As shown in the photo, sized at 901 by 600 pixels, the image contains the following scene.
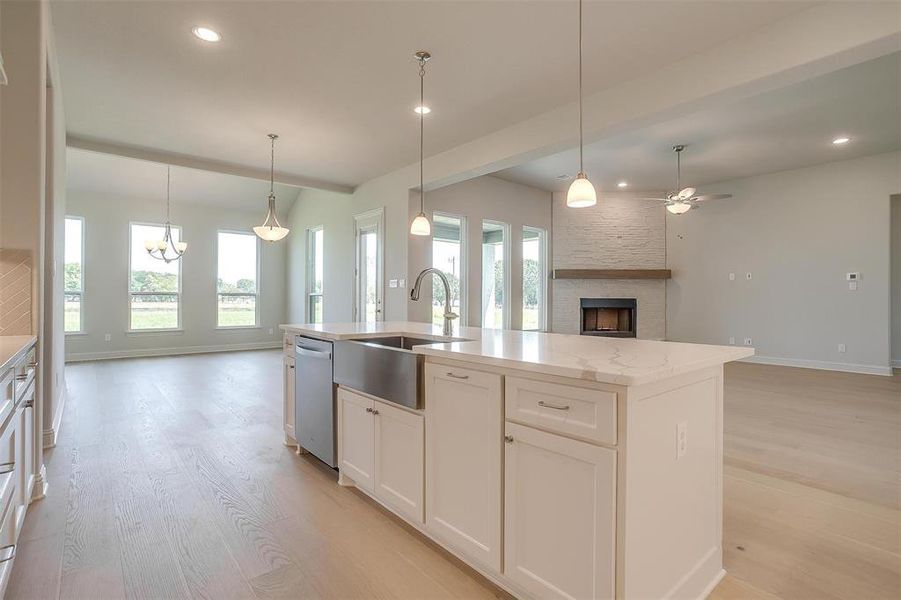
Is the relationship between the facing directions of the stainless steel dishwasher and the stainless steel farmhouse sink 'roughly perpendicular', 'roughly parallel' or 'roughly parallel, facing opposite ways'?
roughly parallel

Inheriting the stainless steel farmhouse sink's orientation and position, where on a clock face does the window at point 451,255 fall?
The window is roughly at 5 o'clock from the stainless steel farmhouse sink.

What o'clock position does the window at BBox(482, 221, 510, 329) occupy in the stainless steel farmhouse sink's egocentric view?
The window is roughly at 5 o'clock from the stainless steel farmhouse sink.

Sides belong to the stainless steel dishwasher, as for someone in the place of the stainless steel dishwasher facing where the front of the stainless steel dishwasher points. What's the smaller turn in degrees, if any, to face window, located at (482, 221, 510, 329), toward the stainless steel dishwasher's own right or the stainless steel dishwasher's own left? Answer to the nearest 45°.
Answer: approximately 180°

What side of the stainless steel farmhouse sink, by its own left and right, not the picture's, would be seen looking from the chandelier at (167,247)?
right

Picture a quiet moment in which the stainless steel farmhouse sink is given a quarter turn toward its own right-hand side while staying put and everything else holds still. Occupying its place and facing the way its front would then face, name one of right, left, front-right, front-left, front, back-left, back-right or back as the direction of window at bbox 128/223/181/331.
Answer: front

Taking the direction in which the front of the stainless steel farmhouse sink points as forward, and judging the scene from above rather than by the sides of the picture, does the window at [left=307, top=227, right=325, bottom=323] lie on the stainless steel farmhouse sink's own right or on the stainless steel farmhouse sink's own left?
on the stainless steel farmhouse sink's own right

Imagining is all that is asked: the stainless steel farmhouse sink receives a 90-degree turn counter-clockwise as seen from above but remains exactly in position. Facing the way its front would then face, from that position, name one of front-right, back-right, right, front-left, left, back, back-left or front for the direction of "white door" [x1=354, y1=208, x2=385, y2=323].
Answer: back-left

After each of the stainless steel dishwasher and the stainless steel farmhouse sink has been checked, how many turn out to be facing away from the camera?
0

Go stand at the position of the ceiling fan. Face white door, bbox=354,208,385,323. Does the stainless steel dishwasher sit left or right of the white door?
left

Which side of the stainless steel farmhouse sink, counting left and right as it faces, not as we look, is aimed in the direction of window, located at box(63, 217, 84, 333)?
right
